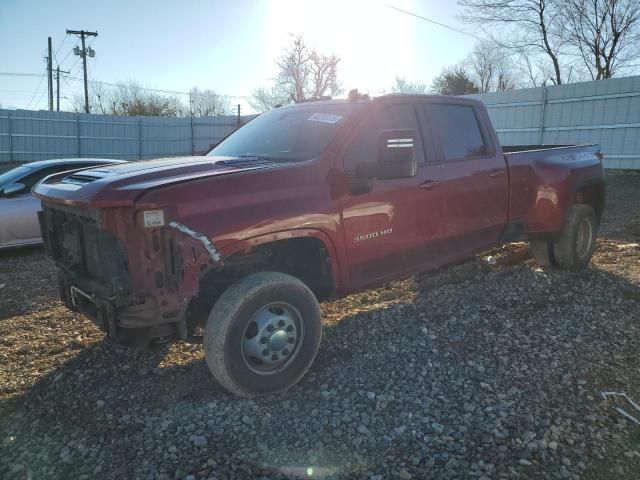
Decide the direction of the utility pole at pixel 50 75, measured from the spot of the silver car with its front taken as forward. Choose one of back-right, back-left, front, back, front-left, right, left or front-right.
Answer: back-right

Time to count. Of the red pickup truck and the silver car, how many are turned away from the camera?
0

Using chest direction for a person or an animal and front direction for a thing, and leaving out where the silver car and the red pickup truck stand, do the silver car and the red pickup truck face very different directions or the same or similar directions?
same or similar directions

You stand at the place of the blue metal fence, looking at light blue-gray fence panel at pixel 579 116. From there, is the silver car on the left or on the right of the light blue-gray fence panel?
right

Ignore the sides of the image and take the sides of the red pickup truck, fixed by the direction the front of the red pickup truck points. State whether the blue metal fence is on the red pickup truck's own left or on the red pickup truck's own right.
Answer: on the red pickup truck's own right

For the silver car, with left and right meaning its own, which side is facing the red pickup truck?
left

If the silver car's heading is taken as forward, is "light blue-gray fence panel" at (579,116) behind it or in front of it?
behind

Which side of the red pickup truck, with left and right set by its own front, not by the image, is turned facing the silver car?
right

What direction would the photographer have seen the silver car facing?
facing the viewer and to the left of the viewer

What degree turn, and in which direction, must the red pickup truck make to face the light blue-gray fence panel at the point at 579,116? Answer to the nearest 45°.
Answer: approximately 180°

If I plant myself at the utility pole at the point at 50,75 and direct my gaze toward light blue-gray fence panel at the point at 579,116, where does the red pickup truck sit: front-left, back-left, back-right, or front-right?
front-right

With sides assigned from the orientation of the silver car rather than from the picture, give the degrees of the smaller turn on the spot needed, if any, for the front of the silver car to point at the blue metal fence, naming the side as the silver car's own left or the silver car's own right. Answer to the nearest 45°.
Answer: approximately 135° to the silver car's own right
